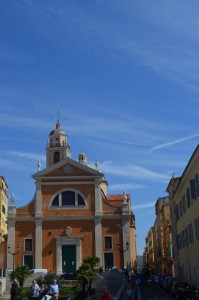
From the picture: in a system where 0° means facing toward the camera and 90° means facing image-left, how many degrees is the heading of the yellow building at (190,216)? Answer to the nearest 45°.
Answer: approximately 90°
